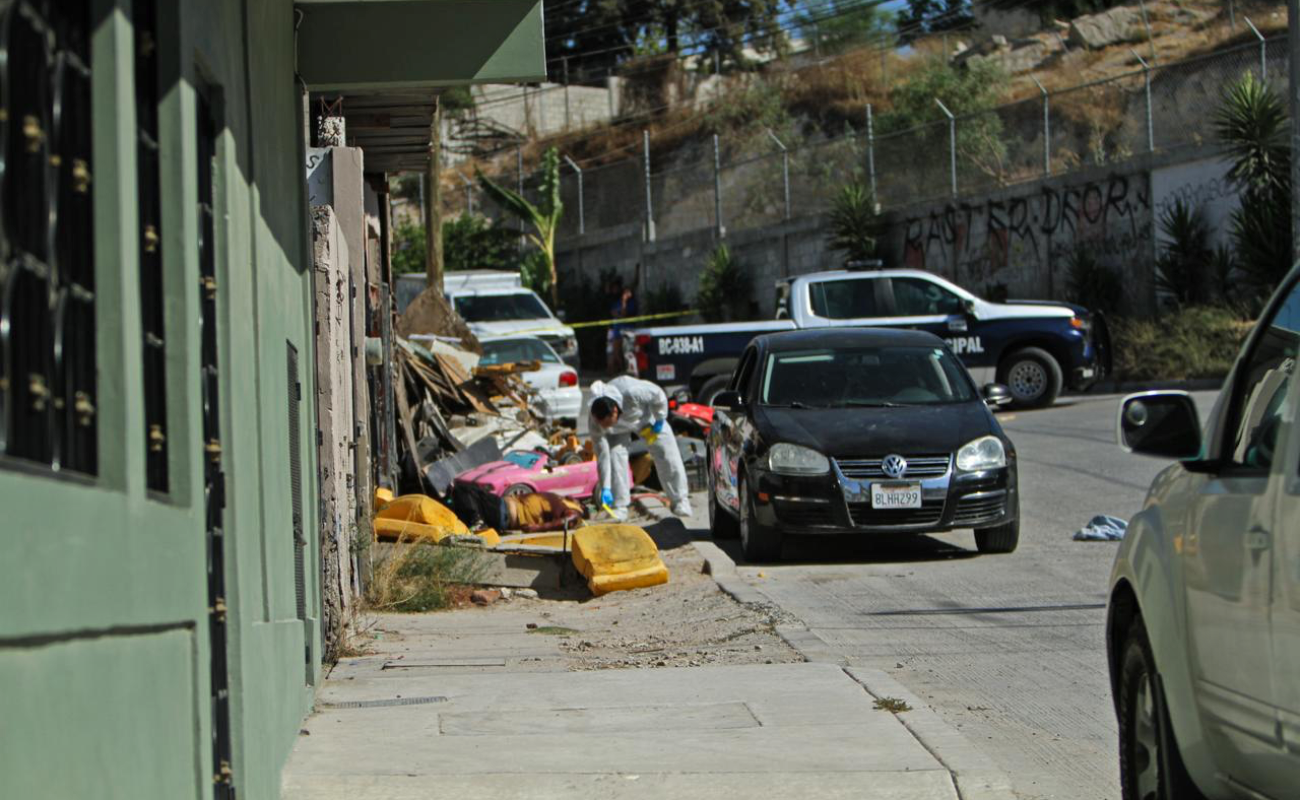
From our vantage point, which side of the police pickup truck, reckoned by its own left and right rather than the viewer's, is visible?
right

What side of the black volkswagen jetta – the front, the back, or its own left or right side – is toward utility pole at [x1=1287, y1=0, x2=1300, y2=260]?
back

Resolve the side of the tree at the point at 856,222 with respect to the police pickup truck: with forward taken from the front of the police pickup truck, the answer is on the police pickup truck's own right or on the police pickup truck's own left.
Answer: on the police pickup truck's own left

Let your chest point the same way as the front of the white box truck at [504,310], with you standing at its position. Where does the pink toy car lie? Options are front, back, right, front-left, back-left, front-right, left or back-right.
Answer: front-right

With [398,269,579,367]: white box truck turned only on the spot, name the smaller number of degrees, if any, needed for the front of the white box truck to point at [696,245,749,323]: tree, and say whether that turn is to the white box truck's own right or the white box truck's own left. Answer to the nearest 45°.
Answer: approximately 90° to the white box truck's own left

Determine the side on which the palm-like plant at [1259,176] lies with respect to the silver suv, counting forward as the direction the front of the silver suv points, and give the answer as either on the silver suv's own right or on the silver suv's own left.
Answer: on the silver suv's own right

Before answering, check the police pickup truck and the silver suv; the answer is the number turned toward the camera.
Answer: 0

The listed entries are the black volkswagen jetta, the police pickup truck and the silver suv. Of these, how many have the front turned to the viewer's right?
1

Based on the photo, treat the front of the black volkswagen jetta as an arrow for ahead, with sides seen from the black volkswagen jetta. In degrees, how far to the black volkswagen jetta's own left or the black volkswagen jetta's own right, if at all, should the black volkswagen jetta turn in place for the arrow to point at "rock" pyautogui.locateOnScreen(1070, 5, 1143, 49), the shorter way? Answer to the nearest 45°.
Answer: approximately 180°

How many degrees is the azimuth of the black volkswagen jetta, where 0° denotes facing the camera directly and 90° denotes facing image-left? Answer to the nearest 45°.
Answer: approximately 0°

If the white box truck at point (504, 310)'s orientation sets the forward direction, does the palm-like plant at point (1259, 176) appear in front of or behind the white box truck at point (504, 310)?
in front

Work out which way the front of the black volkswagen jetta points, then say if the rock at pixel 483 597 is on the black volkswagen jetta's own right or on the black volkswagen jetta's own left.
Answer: on the black volkswagen jetta's own right

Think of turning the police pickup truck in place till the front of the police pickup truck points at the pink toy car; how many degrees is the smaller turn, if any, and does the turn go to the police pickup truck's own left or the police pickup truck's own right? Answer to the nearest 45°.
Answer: approximately 135° to the police pickup truck's own right

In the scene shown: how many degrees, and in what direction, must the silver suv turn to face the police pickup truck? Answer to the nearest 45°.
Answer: approximately 45° to its right

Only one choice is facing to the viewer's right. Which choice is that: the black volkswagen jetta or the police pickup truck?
the police pickup truck
